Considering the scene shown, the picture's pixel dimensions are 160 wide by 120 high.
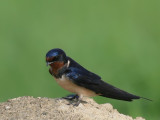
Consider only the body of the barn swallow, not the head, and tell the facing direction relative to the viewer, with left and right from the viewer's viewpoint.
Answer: facing to the left of the viewer
